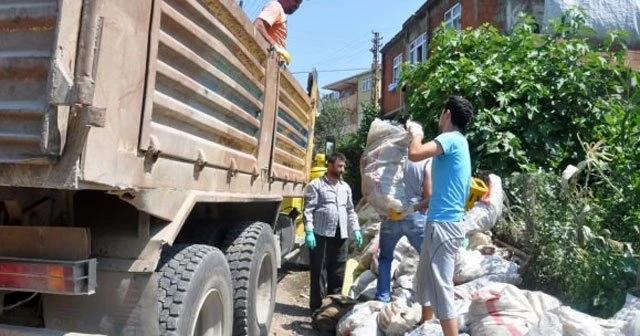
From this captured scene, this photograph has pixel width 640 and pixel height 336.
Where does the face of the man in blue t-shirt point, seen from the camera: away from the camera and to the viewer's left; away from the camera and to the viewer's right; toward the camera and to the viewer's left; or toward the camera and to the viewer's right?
away from the camera and to the viewer's left

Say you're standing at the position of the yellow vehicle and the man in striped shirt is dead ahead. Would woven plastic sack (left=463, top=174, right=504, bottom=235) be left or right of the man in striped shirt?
left

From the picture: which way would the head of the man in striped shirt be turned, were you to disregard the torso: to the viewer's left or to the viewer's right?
to the viewer's right

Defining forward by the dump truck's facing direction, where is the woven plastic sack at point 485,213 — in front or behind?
in front

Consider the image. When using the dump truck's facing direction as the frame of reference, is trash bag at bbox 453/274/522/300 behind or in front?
in front

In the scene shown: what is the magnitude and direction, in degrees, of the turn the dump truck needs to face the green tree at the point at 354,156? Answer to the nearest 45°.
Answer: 0° — it already faces it

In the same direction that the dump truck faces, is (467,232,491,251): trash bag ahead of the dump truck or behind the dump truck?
ahead

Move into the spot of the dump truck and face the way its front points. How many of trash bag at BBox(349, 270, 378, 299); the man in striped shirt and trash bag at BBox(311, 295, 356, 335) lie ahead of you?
3

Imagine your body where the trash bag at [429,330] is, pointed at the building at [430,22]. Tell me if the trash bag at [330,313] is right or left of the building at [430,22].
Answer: left

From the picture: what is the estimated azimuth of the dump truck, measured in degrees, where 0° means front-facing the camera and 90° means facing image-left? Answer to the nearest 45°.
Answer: approximately 225°
